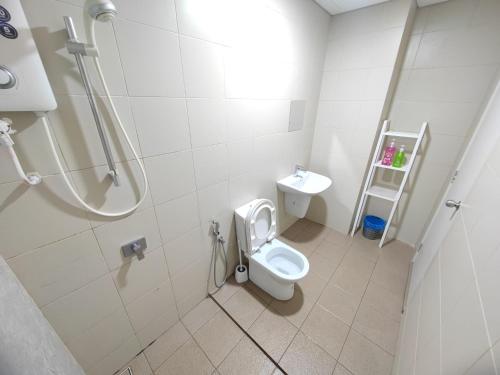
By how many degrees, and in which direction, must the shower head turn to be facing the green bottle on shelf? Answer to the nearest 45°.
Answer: approximately 45° to its left

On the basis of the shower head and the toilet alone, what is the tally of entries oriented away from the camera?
0

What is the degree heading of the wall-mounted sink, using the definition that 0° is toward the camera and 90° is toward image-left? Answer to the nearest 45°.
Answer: approximately 315°

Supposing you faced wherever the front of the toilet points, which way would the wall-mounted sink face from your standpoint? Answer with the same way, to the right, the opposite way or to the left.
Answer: the same way

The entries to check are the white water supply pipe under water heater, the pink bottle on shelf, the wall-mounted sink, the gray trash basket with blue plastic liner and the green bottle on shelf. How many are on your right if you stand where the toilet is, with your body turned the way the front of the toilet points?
1

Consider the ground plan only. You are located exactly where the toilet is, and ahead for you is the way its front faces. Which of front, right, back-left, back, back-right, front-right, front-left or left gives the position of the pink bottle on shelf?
left

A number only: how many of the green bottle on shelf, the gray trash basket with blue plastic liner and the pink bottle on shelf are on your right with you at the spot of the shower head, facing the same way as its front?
0

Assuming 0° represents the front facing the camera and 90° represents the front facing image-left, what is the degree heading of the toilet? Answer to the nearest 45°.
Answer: approximately 315°

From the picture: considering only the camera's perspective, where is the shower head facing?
facing the viewer and to the right of the viewer

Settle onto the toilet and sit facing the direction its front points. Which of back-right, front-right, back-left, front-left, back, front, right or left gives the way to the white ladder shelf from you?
left

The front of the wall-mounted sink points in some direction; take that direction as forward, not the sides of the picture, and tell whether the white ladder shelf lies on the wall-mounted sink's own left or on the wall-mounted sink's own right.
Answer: on the wall-mounted sink's own left

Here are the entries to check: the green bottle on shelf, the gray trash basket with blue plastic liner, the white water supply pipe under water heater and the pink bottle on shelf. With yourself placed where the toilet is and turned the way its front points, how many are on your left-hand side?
3

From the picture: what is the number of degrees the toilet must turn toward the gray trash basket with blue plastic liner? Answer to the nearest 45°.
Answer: approximately 90° to its left
